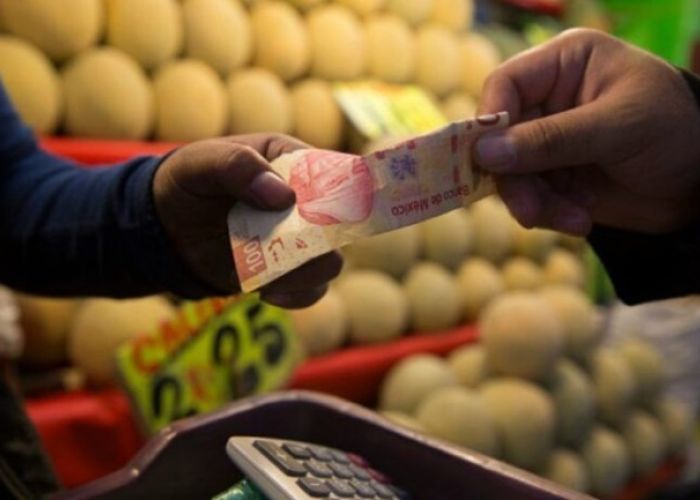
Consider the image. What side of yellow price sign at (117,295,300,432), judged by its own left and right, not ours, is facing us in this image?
front

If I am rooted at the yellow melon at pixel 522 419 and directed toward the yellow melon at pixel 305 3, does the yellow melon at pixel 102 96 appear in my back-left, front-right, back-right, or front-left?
front-left

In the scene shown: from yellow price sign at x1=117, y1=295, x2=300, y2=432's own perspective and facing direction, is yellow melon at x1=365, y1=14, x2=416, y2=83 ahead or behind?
behind

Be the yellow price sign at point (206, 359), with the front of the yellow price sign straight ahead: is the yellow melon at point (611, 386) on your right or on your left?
on your left

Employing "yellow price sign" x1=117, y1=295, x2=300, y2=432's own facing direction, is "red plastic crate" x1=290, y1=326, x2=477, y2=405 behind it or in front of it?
behind

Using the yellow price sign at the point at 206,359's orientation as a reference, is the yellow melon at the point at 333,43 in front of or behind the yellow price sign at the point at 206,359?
behind

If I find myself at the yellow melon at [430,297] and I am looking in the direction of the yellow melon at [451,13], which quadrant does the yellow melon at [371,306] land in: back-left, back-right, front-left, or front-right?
back-left

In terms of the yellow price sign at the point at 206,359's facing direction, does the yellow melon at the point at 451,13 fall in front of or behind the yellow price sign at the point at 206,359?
behind

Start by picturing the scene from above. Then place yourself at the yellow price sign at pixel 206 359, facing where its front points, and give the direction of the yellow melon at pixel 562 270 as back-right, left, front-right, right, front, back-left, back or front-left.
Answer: back-left

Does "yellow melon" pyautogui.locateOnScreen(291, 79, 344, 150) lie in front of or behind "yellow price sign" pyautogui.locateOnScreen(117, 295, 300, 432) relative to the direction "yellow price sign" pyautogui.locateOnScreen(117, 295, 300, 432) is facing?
behind
